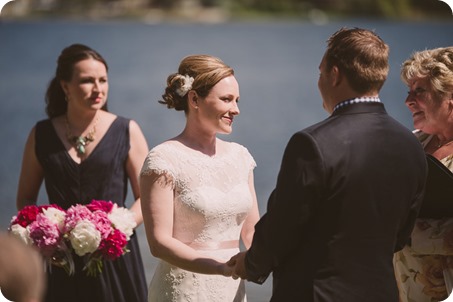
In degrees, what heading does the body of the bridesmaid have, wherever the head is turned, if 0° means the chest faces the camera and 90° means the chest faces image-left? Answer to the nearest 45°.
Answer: approximately 0°

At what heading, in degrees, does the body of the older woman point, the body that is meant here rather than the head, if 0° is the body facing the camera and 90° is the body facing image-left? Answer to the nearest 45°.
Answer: approximately 45°

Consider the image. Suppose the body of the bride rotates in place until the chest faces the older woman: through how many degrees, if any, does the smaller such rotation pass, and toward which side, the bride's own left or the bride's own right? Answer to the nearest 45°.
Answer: approximately 45° to the bride's own left

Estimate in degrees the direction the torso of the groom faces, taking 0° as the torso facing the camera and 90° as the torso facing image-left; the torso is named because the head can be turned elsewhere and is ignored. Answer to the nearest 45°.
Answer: approximately 135°

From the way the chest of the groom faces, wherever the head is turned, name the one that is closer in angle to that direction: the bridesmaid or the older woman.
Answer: the bridesmaid

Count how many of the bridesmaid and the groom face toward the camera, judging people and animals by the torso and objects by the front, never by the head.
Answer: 1

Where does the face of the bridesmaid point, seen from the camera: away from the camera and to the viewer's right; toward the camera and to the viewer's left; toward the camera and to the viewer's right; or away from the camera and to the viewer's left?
toward the camera and to the viewer's right

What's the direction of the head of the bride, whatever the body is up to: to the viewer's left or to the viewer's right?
to the viewer's right

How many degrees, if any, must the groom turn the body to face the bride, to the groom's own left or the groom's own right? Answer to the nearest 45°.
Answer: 0° — they already face them

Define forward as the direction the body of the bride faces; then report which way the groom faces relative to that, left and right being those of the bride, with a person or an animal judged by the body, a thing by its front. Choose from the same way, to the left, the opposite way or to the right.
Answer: the opposite way

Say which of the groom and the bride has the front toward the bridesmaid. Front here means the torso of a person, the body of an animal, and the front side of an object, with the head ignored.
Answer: the groom

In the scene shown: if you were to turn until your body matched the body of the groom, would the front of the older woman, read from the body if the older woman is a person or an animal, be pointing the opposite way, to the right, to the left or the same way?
to the left
